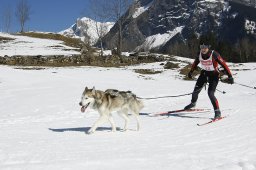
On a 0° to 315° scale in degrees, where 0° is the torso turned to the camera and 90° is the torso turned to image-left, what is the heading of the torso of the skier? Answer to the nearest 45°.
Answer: approximately 45°

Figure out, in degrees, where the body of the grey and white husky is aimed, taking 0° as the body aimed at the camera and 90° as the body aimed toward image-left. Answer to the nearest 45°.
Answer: approximately 90°

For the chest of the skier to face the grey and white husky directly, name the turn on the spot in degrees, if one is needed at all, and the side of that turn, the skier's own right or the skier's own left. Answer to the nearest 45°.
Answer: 0° — they already face it

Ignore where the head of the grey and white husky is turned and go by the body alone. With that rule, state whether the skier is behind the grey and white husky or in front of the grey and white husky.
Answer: behind
